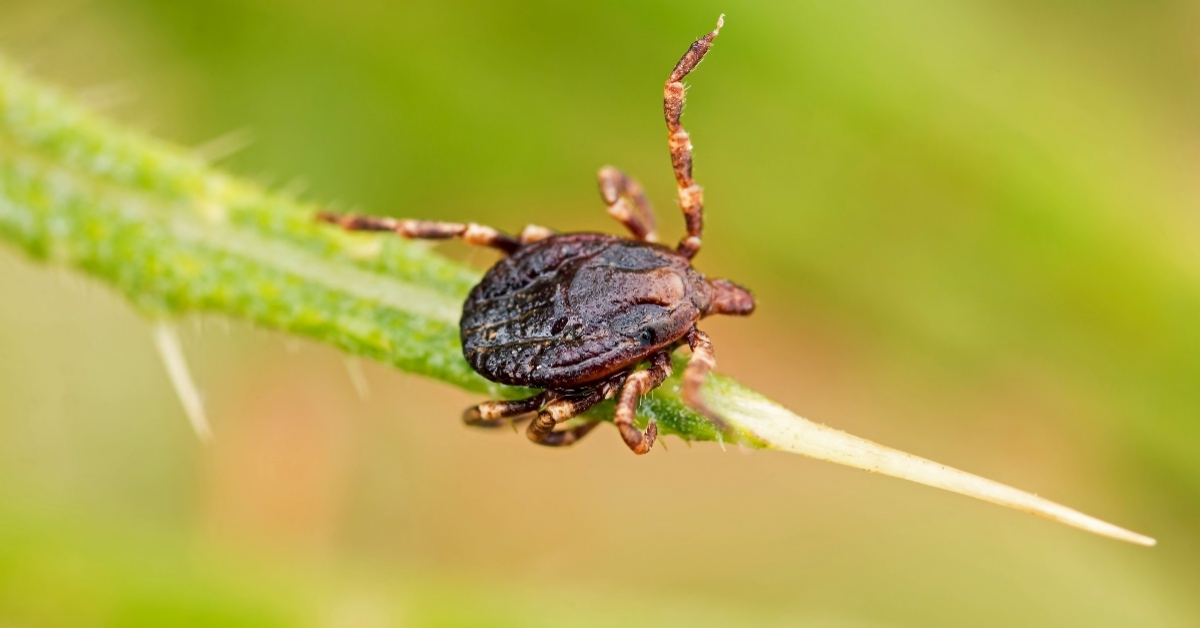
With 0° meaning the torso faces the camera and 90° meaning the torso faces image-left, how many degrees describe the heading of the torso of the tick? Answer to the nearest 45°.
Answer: approximately 270°
